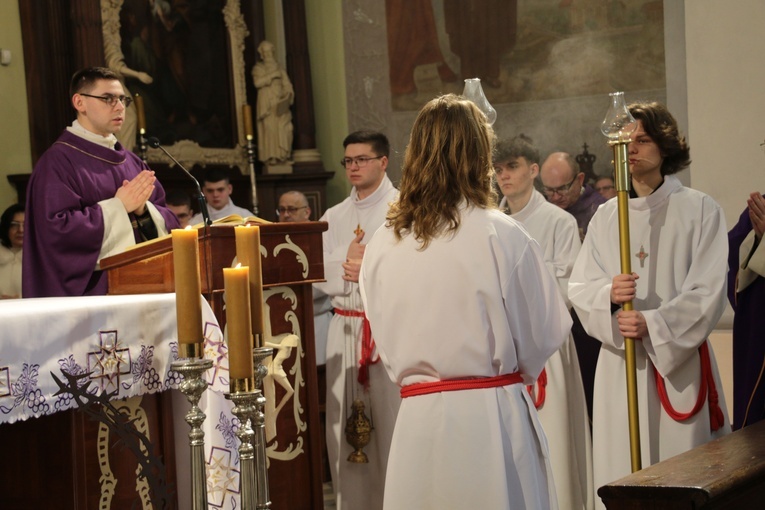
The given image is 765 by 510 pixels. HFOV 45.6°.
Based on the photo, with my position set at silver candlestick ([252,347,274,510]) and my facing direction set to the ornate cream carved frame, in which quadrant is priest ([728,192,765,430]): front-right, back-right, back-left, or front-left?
front-right

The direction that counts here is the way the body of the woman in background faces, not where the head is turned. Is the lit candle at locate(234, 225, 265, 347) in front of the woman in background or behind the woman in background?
in front

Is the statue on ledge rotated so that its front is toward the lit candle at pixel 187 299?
yes

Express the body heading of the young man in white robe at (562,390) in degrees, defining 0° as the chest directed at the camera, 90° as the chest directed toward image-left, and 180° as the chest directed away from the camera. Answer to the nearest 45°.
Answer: approximately 45°

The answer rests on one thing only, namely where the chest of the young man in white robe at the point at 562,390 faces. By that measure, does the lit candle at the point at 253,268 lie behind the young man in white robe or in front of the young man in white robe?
in front

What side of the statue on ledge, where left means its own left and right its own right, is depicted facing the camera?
front

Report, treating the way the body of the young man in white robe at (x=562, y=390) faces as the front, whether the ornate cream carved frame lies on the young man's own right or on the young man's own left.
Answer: on the young man's own right

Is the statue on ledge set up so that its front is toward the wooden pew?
yes

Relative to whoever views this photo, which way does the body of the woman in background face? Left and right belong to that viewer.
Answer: facing the viewer and to the right of the viewer

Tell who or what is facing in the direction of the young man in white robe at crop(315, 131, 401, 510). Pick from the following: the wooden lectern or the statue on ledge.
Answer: the statue on ledge

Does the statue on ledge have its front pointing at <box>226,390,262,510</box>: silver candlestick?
yes

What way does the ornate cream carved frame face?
toward the camera

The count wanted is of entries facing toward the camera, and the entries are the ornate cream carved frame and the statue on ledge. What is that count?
2
